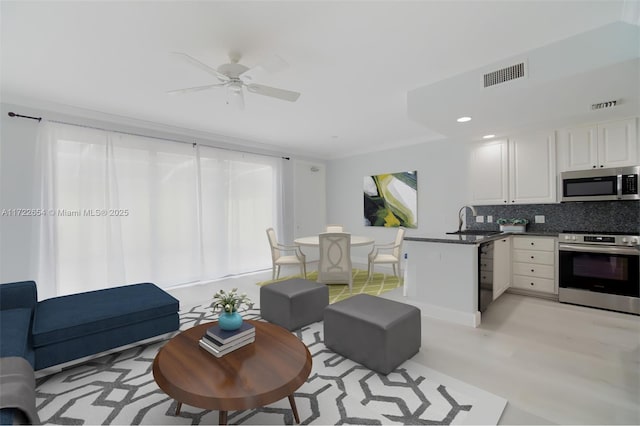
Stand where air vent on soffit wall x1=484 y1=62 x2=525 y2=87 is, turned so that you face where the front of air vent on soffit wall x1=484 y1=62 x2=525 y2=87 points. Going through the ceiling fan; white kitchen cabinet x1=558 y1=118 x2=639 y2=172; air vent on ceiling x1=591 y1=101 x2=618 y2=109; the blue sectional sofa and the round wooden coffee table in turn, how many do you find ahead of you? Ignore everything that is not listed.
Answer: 3

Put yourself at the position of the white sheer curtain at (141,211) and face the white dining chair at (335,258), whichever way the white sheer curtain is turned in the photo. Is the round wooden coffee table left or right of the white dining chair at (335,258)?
right

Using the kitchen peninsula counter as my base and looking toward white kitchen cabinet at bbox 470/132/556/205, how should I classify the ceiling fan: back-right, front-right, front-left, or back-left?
back-left

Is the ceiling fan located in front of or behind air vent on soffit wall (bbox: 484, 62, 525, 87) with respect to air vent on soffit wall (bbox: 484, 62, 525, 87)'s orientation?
in front

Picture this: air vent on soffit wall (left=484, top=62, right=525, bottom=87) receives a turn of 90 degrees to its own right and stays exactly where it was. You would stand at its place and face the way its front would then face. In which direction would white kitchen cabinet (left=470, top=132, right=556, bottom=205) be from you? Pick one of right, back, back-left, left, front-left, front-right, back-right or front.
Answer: front-right

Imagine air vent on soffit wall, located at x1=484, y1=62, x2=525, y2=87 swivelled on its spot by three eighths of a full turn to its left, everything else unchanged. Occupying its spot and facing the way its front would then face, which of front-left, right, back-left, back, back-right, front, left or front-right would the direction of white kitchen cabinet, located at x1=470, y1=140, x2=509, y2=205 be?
left

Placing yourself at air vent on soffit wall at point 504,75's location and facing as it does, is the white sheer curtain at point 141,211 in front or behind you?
in front

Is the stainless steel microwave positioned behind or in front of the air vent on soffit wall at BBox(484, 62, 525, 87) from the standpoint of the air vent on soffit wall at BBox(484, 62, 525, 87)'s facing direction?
behind
